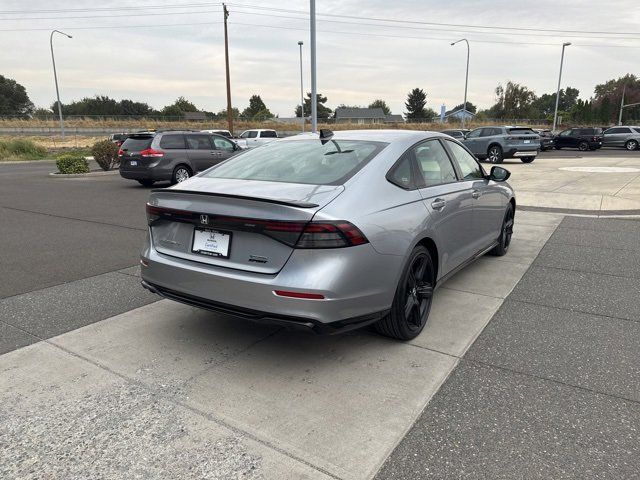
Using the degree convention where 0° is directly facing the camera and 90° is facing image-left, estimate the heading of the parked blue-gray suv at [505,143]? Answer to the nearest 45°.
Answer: approximately 135°

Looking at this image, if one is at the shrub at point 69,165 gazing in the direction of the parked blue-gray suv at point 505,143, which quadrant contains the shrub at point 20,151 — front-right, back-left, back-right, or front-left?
back-left

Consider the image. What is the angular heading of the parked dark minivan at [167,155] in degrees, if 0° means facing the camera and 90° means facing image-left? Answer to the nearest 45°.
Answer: approximately 225°

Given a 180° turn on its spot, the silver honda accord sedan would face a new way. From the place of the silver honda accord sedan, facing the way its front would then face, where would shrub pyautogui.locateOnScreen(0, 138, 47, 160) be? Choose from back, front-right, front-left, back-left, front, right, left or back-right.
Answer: right

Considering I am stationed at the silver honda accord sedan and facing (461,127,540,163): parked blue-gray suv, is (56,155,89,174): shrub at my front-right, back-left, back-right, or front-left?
front-left

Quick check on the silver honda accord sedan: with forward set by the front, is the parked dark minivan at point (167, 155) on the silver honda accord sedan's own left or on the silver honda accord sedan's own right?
on the silver honda accord sedan's own left

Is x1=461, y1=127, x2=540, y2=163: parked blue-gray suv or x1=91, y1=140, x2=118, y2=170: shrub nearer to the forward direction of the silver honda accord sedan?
the parked blue-gray suv

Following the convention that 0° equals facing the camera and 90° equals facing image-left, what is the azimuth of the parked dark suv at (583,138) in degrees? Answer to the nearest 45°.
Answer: approximately 135°

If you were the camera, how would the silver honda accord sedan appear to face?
facing away from the viewer and to the right of the viewer

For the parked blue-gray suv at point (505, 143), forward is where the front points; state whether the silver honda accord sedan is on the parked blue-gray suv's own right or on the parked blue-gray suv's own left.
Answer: on the parked blue-gray suv's own left

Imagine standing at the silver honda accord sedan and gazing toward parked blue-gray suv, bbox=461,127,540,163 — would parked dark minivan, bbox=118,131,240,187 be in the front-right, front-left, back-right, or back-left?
front-left

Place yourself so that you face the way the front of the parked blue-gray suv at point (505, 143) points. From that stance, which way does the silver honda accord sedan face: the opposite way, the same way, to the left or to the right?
to the right

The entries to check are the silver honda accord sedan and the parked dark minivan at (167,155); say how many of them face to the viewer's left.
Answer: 0

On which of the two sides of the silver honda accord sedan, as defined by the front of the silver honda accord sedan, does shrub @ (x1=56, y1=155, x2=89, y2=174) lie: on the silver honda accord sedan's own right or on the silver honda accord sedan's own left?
on the silver honda accord sedan's own left
